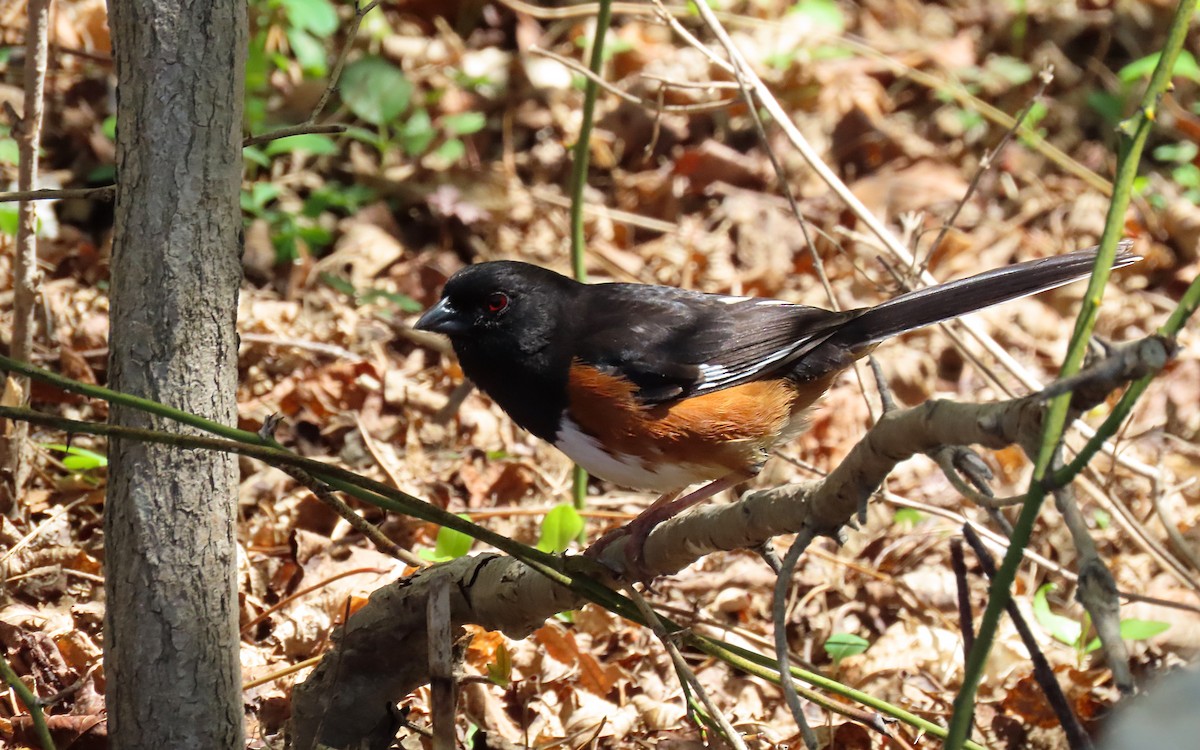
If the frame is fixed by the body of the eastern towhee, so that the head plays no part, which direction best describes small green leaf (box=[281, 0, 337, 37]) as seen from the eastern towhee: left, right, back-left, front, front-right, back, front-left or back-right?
front-right

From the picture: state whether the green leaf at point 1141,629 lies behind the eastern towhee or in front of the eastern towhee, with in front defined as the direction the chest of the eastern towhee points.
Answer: behind

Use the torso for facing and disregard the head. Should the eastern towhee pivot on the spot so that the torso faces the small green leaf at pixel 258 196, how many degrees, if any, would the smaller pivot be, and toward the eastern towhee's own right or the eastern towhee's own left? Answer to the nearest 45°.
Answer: approximately 45° to the eastern towhee's own right

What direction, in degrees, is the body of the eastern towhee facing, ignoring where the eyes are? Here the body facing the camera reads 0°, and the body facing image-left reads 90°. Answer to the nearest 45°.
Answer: approximately 90°

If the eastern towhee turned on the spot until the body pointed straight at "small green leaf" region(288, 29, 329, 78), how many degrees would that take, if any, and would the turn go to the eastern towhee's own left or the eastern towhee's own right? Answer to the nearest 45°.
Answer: approximately 45° to the eastern towhee's own right

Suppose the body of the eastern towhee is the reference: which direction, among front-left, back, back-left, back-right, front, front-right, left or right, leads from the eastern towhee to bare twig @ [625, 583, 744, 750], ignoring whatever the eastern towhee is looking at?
left

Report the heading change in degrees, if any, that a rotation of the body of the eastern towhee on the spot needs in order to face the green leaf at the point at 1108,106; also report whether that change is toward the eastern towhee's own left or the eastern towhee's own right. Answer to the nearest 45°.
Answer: approximately 135° to the eastern towhee's own right

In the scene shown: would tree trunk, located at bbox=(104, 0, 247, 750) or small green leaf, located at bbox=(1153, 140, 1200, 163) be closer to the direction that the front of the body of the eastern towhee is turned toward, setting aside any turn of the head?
the tree trunk

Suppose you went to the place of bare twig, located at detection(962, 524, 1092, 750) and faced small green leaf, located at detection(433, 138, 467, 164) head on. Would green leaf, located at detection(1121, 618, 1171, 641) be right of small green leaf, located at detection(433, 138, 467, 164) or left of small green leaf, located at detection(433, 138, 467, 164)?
right

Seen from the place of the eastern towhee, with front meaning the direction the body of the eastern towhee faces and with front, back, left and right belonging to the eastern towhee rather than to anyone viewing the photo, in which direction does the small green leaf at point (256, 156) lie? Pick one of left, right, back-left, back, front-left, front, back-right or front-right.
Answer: front-right
